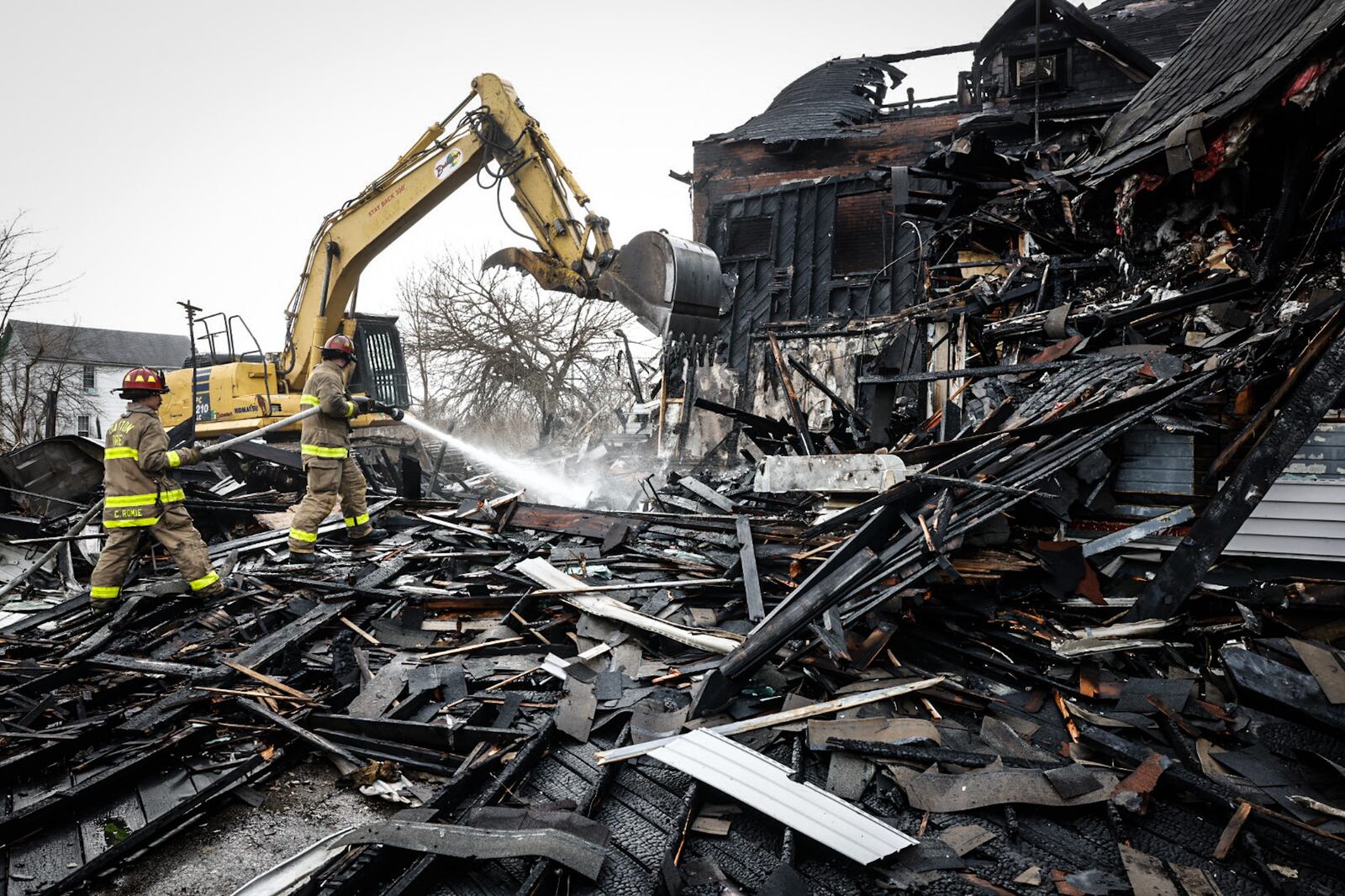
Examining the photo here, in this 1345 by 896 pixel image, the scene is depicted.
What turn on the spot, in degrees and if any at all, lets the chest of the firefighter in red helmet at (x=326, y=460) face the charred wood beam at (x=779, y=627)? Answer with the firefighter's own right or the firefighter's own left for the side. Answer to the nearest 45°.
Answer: approximately 45° to the firefighter's own right

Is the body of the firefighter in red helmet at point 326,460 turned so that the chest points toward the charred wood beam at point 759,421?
yes

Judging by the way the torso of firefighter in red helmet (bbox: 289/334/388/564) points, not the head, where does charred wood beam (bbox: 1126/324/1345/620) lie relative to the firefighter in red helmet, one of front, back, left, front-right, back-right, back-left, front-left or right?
front-right

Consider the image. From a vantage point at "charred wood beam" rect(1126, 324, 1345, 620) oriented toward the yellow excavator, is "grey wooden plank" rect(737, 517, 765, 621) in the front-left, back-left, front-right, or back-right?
front-left

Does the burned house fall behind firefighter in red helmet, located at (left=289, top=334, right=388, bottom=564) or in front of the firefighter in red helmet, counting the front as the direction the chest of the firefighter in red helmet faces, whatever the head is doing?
in front

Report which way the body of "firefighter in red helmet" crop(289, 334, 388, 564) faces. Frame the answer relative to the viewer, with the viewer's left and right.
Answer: facing to the right of the viewer

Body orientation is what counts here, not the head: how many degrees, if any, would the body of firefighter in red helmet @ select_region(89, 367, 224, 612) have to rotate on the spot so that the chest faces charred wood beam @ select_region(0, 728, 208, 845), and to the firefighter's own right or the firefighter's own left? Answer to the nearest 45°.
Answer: approximately 135° to the firefighter's own right

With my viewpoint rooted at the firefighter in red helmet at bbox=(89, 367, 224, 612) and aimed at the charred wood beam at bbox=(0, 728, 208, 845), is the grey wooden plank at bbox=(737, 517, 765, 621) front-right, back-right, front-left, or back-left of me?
front-left

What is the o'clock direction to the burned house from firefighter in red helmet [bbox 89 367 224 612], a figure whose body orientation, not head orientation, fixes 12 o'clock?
The burned house is roughly at 1 o'clock from the firefighter in red helmet.

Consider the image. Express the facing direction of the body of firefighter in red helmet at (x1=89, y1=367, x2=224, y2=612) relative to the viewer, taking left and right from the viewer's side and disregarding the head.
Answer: facing away from the viewer and to the right of the viewer

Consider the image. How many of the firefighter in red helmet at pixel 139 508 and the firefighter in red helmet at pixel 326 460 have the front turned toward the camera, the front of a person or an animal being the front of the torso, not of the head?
0

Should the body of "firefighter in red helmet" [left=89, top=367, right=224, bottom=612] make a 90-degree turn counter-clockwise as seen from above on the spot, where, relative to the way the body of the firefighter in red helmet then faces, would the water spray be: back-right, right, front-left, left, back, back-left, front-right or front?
right

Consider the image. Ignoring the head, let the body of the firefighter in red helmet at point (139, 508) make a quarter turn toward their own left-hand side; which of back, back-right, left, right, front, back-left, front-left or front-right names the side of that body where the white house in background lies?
front-right
